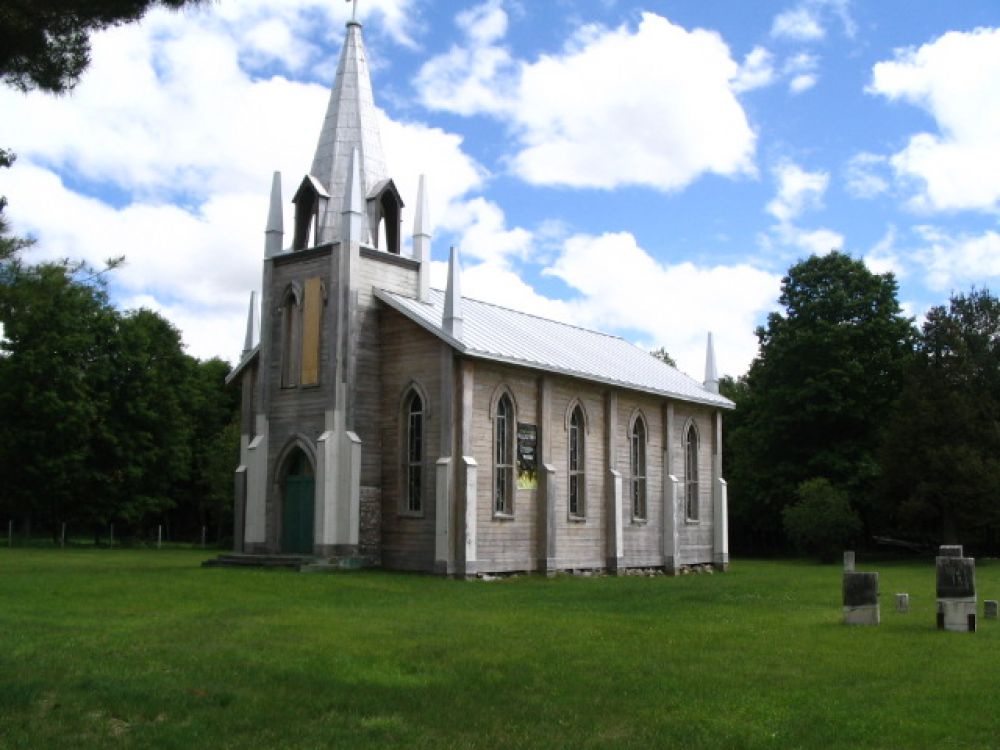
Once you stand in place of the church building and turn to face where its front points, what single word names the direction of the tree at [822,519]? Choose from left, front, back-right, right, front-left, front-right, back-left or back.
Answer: back

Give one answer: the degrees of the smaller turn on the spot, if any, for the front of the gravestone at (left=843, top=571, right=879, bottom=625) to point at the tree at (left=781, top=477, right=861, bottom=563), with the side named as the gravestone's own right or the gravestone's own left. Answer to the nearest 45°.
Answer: approximately 180°

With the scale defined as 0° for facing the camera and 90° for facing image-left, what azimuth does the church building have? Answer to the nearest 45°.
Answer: approximately 45°

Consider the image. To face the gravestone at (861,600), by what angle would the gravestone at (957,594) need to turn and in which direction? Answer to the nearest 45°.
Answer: approximately 90° to its right

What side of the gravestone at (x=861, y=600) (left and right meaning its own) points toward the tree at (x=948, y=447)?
back

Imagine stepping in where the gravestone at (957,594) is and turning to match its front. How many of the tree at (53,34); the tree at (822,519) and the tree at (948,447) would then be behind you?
2

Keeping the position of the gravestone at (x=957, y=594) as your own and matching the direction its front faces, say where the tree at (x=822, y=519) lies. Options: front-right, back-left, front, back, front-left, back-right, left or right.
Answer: back

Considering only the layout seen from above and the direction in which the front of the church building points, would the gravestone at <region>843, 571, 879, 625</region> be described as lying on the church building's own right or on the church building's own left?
on the church building's own left

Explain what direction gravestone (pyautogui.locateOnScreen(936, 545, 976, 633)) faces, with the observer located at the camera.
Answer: facing the viewer

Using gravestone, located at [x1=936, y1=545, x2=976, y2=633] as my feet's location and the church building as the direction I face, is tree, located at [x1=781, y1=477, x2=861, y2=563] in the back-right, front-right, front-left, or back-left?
front-right

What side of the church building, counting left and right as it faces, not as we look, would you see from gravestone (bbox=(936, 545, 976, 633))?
left

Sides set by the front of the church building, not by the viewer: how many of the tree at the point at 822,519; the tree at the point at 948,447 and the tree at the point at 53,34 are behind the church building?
2

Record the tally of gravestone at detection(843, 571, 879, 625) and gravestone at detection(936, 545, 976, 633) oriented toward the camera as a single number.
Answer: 2
